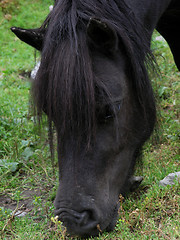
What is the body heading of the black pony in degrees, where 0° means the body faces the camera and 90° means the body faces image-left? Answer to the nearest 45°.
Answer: approximately 45°
